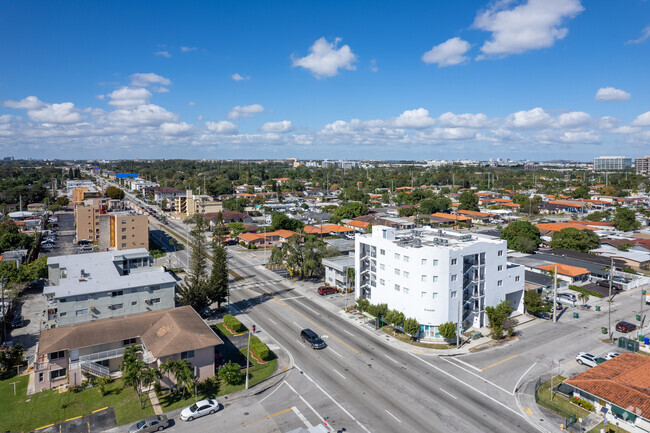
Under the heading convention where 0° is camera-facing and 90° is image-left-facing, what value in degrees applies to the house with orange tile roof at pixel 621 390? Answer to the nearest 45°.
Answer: approximately 45°

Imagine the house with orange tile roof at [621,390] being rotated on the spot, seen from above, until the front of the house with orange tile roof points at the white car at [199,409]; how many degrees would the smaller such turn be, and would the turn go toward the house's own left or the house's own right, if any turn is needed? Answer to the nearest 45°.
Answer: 0° — it already faces it

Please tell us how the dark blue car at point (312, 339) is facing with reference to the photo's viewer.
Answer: facing the viewer and to the right of the viewer

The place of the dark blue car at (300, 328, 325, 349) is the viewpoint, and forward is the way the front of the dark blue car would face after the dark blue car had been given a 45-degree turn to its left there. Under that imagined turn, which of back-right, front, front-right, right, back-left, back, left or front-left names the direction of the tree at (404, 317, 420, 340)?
front

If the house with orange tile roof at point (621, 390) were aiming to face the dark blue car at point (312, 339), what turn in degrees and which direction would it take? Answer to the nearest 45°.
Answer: approximately 45° to its right

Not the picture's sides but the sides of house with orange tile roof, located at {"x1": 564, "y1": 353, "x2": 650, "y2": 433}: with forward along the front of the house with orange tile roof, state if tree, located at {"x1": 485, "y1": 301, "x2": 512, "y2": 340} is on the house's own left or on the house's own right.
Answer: on the house's own right
